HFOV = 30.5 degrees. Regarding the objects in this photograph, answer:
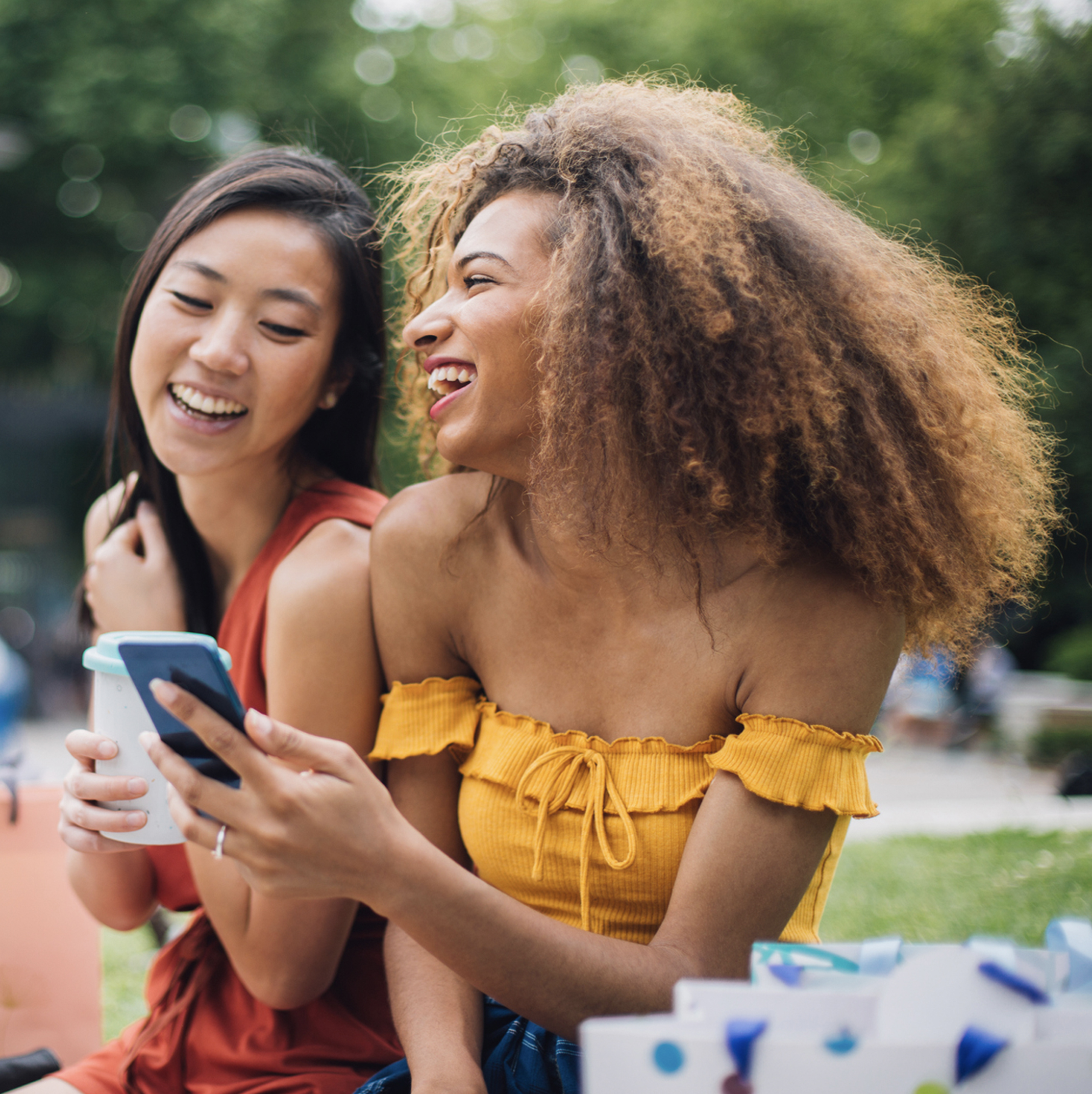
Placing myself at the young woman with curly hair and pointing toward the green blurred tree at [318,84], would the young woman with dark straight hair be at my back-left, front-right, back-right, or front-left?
front-left

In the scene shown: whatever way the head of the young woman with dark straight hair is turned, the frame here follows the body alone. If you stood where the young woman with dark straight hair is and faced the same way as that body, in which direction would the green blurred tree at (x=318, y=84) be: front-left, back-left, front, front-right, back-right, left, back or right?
back-right

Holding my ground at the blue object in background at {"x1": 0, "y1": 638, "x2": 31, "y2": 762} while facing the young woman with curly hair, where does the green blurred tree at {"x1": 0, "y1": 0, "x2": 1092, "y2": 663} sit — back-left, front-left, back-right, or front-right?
back-left

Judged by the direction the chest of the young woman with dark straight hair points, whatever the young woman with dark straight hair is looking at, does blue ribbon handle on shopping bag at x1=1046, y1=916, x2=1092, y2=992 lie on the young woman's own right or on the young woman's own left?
on the young woman's own left

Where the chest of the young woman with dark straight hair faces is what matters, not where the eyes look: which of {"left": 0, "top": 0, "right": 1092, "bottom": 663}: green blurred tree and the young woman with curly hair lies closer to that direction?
the young woman with curly hair

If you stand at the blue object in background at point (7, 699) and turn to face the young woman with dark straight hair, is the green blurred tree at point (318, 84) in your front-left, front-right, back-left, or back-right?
back-left

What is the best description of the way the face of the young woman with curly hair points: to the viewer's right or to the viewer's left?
to the viewer's left

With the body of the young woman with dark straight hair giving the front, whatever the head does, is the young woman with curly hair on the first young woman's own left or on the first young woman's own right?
on the first young woman's own left

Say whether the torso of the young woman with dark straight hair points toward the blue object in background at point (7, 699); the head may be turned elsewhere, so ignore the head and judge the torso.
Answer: no

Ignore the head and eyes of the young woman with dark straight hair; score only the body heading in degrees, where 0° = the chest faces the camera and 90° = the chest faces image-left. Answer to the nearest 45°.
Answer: approximately 45°
